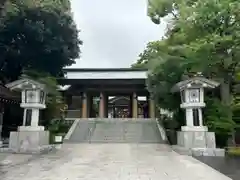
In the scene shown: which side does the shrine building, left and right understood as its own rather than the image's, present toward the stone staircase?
front

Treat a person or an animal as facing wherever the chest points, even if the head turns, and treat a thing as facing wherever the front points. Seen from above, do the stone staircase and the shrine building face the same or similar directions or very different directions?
same or similar directions

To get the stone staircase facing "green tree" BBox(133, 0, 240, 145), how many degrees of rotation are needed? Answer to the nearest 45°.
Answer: approximately 45° to its left

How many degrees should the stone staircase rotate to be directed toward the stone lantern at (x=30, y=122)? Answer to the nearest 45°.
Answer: approximately 45° to its right

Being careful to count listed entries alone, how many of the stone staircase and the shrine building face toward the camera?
2

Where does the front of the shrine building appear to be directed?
toward the camera

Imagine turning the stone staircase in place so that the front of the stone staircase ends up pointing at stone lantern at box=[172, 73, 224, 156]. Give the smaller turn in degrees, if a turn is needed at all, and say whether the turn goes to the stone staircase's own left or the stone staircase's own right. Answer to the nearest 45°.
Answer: approximately 45° to the stone staircase's own left

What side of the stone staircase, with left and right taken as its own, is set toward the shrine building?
back

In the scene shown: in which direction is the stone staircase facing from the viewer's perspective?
toward the camera

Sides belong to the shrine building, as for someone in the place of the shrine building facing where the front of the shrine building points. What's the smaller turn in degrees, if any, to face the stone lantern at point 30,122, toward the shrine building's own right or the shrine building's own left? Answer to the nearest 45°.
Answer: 0° — it already faces it
